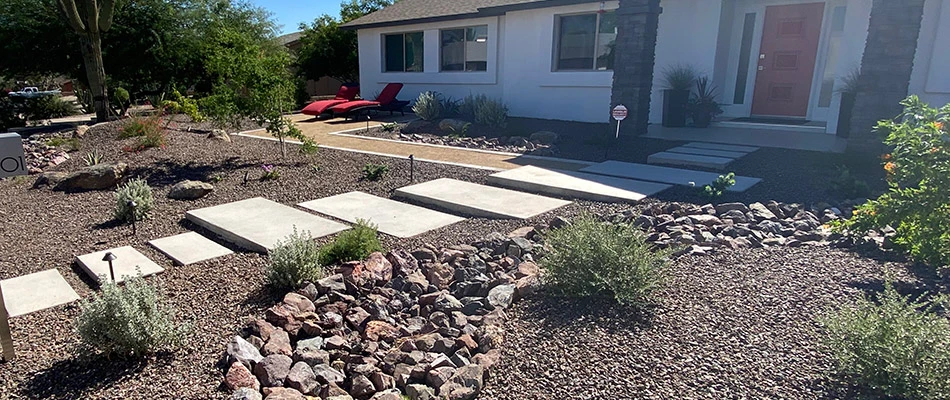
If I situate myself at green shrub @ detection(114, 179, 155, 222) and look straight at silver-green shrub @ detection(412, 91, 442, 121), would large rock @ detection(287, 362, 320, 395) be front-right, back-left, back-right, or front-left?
back-right

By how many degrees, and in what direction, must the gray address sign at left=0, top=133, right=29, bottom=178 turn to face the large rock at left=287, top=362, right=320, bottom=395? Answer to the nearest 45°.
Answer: approximately 45° to its left

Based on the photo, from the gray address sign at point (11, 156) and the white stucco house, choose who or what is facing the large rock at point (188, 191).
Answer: the white stucco house

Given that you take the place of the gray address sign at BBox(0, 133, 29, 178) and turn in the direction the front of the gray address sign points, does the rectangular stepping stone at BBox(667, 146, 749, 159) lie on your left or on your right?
on your left

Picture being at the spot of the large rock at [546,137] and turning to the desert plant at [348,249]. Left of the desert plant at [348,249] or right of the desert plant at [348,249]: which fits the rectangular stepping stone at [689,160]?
left

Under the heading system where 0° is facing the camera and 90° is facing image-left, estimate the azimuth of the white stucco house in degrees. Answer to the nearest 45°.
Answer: approximately 45°

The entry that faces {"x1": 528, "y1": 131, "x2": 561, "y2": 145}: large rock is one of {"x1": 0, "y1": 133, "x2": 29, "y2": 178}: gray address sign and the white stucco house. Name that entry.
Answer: the white stucco house

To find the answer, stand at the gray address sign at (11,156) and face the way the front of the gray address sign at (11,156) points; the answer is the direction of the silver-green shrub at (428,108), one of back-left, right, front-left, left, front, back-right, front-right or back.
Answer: back-left

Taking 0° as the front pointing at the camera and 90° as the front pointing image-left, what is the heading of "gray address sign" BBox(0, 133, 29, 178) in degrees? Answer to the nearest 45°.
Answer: approximately 0°
